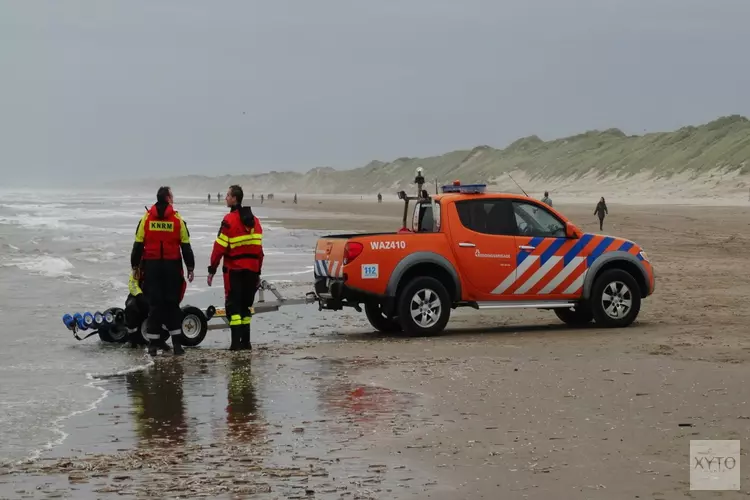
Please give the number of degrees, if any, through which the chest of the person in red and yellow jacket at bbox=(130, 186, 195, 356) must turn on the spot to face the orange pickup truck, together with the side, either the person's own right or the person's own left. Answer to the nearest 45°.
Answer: approximately 90° to the person's own right

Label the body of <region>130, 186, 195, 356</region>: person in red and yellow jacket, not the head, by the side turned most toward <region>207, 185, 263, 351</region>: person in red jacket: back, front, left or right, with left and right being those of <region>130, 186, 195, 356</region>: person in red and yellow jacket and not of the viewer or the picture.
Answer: right

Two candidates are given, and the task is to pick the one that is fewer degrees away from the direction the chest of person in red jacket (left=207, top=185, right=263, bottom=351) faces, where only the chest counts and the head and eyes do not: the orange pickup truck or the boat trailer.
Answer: the boat trailer

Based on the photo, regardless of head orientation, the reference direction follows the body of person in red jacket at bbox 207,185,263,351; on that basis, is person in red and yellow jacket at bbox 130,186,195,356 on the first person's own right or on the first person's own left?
on the first person's own left

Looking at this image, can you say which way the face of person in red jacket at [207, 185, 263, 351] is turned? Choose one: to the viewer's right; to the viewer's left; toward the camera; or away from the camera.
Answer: to the viewer's left

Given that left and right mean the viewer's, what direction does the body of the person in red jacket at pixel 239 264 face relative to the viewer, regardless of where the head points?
facing away from the viewer and to the left of the viewer

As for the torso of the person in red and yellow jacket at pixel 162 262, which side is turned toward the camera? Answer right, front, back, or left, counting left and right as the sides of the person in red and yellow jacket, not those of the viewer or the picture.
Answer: back

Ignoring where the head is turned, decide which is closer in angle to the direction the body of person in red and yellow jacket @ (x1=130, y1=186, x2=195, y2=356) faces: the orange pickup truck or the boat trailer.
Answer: the boat trailer
